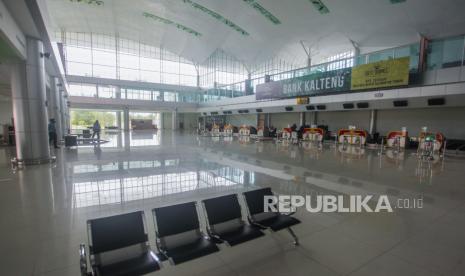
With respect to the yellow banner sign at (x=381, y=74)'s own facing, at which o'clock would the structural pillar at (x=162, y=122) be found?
The structural pillar is roughly at 2 o'clock from the yellow banner sign.

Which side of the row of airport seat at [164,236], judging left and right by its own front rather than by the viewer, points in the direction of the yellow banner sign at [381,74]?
left

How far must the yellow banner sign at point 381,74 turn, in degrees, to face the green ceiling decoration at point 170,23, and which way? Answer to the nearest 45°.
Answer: approximately 45° to its right

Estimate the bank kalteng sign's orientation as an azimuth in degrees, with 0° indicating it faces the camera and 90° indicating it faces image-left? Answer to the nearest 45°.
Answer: approximately 45°

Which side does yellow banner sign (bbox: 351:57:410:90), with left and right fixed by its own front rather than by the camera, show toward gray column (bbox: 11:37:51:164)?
front

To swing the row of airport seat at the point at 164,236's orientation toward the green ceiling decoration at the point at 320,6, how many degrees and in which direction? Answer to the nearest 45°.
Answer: approximately 90° to its left

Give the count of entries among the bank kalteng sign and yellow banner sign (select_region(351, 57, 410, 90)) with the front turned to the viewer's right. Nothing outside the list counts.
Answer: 0

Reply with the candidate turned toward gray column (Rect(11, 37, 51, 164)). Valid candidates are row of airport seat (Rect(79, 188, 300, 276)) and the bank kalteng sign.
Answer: the bank kalteng sign

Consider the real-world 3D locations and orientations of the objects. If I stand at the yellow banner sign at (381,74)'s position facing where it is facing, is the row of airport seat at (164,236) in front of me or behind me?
in front

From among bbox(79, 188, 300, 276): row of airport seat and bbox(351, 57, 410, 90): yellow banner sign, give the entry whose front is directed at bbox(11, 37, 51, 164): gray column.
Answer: the yellow banner sign

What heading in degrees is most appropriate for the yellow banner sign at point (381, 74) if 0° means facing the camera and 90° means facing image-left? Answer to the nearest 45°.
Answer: approximately 45°

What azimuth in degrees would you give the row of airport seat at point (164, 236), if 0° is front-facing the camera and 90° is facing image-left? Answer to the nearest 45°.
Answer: approximately 315°
